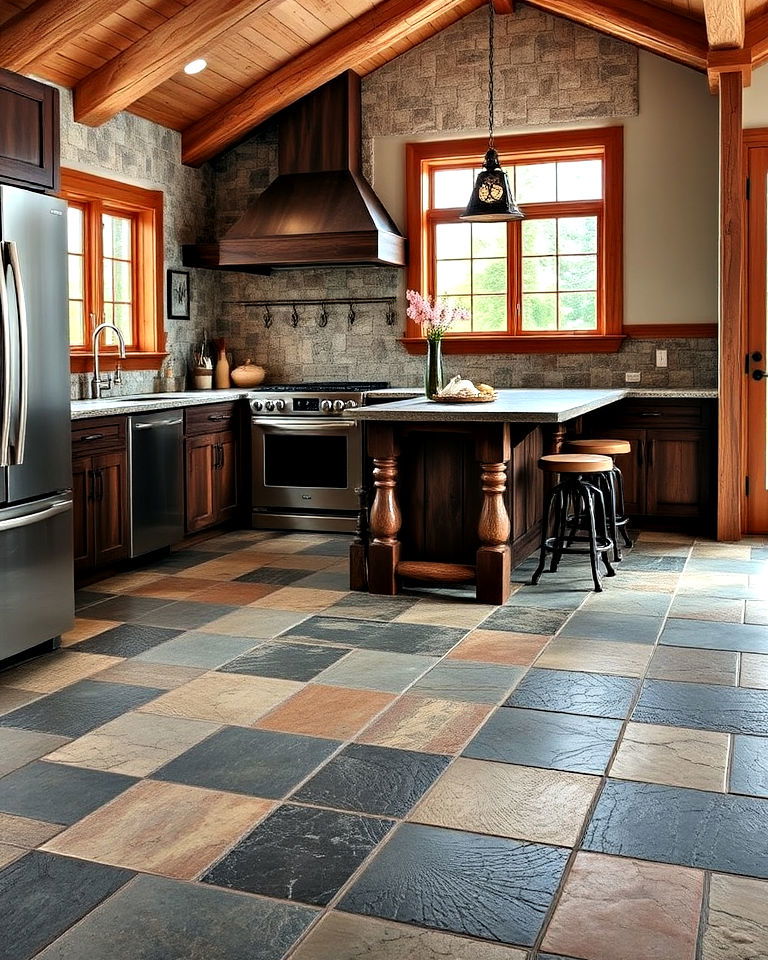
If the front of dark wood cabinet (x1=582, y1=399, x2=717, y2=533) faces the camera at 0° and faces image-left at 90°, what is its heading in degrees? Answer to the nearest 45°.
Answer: approximately 0°

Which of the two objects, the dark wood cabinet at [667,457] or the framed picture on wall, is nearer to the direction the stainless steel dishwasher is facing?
the dark wood cabinet

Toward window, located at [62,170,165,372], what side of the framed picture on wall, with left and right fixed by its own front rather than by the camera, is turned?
right

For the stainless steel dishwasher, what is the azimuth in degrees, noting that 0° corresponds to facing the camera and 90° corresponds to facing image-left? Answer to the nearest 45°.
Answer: approximately 315°

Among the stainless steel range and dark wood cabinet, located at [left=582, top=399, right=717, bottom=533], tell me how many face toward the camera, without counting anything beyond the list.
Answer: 2

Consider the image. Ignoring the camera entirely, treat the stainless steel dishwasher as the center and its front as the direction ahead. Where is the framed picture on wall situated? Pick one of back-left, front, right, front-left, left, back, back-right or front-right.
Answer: back-left
